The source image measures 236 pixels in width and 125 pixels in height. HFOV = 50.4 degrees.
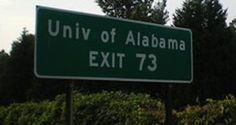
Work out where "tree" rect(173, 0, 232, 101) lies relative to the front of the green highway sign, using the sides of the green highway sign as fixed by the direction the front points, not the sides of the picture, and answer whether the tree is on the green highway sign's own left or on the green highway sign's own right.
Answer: on the green highway sign's own left

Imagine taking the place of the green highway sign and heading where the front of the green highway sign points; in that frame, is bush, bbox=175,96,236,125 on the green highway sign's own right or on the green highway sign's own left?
on the green highway sign's own left
